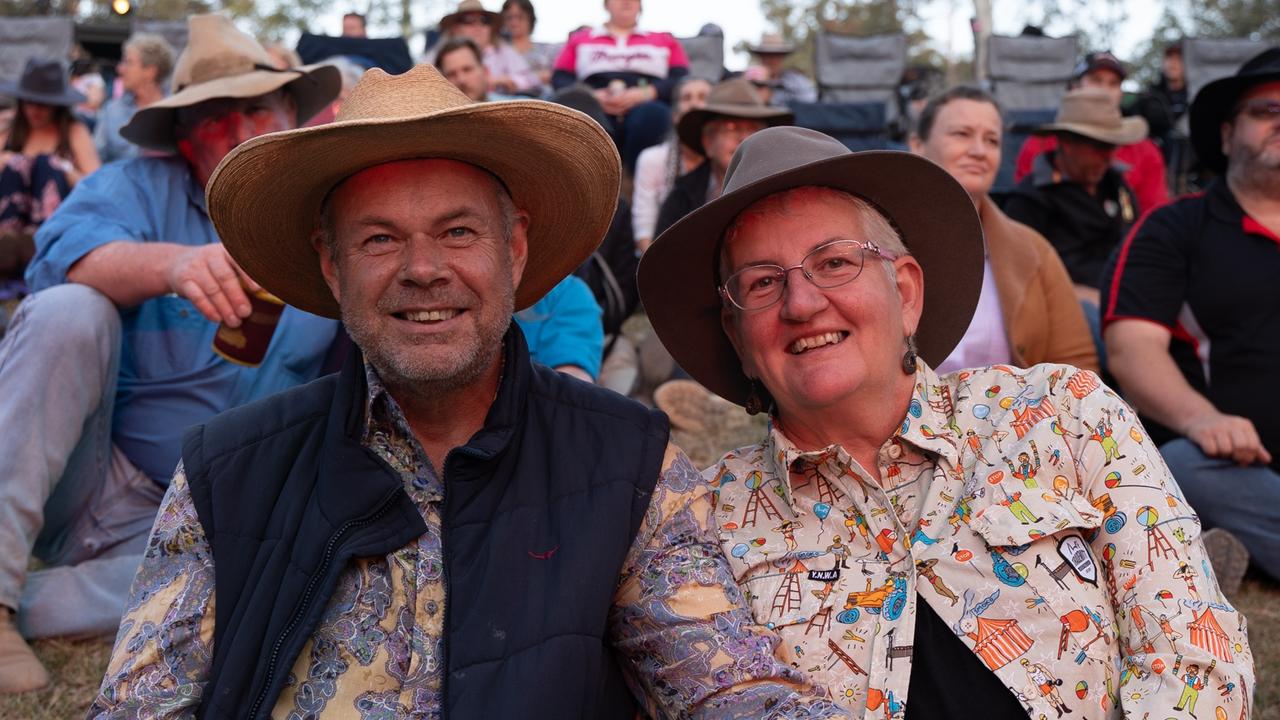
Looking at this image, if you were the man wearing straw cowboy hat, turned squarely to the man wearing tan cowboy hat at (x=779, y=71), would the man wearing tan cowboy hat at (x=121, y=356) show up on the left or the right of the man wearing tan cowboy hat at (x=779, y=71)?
left

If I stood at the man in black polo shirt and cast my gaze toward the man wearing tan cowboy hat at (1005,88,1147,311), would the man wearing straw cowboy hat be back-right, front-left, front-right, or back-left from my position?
back-left

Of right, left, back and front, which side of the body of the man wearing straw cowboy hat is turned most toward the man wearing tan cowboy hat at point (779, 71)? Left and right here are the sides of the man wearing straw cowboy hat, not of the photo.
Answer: back

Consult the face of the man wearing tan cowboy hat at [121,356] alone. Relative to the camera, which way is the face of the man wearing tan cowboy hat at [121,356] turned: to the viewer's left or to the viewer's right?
to the viewer's right

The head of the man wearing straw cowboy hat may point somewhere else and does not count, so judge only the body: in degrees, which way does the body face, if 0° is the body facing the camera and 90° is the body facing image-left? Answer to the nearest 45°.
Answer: approximately 0°

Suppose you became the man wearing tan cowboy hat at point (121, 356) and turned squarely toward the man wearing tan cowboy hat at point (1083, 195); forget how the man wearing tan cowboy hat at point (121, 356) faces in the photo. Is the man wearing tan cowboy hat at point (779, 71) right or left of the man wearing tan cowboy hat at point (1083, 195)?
left

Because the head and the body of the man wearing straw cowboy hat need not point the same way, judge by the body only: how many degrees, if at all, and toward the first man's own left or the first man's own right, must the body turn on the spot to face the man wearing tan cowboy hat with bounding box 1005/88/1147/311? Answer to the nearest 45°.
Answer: approximately 135° to the first man's own left

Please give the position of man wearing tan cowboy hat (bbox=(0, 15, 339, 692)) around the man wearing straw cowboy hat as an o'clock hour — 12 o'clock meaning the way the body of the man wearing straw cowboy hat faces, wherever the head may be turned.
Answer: The man wearing tan cowboy hat is roughly at 5 o'clock from the man wearing straw cowboy hat.

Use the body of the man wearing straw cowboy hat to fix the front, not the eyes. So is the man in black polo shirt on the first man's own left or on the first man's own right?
on the first man's own left
